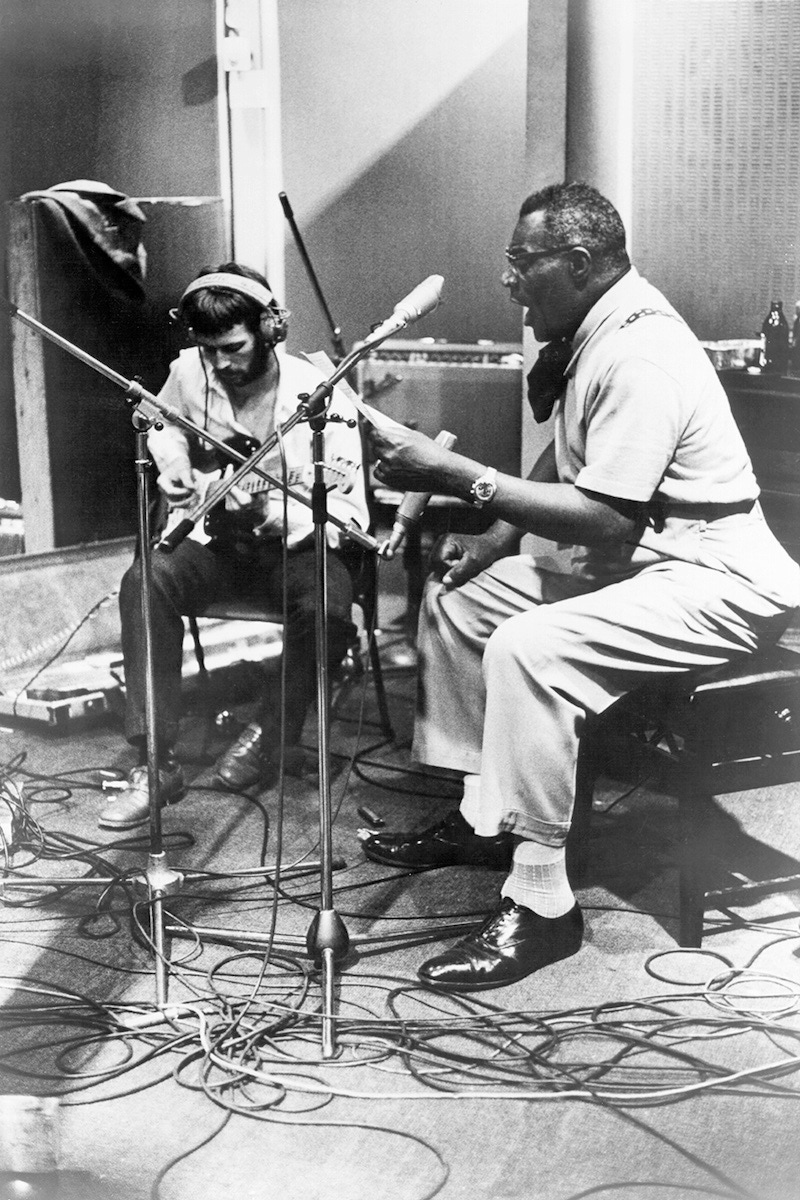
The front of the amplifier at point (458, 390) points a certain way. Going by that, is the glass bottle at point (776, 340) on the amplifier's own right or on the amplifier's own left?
on the amplifier's own left

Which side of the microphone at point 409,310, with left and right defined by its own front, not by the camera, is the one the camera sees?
right

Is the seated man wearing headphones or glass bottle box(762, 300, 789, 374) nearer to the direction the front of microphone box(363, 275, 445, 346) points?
the glass bottle

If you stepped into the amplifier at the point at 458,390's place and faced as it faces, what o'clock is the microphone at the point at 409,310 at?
The microphone is roughly at 12 o'clock from the amplifier.

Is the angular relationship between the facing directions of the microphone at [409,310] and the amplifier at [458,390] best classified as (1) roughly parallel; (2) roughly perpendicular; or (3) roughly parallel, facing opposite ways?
roughly perpendicular

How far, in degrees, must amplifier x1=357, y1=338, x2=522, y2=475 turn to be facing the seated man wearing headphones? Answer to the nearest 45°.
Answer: approximately 45° to its right

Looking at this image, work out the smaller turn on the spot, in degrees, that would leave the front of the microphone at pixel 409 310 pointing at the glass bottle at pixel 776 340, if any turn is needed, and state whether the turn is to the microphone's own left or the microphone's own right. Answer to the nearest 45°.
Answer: approximately 45° to the microphone's own left

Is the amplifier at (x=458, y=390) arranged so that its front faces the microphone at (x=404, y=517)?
yes

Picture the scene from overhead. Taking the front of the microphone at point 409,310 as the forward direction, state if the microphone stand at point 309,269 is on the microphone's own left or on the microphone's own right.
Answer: on the microphone's own left

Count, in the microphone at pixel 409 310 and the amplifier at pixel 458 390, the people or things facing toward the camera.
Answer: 1
